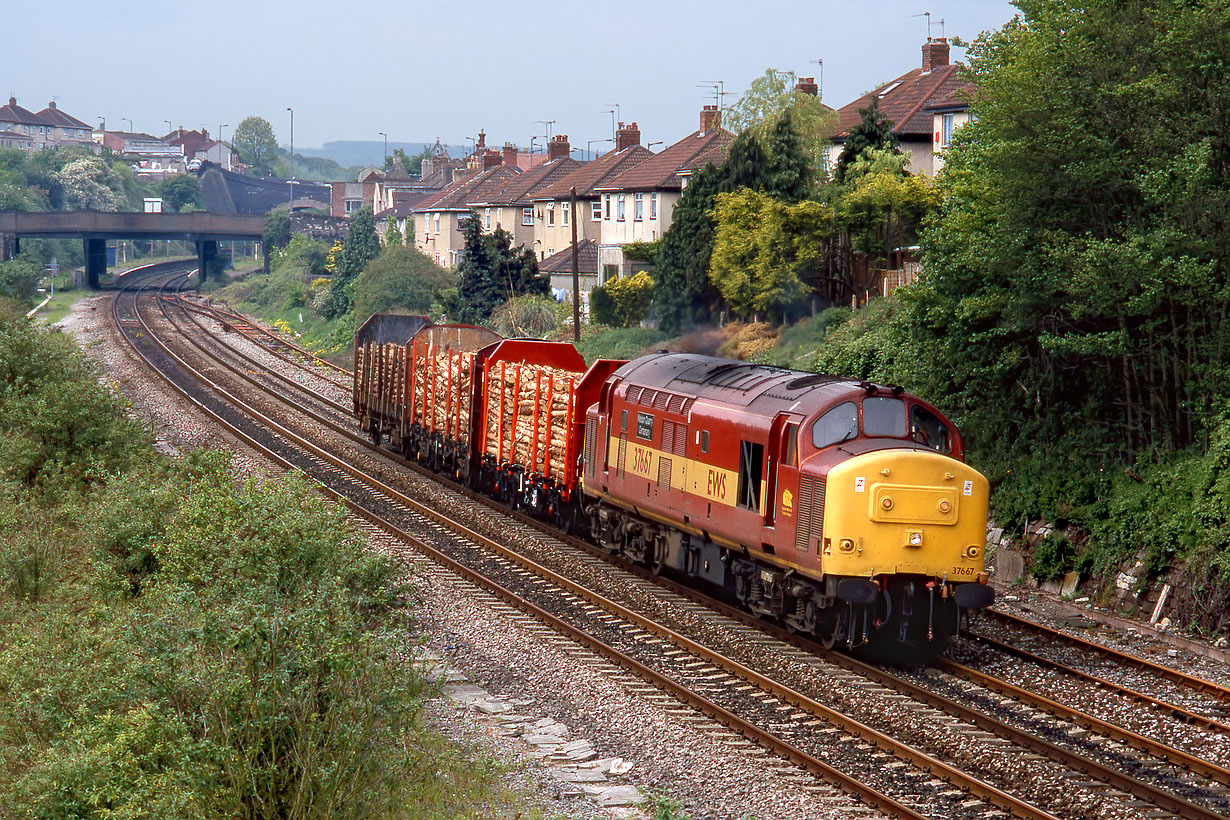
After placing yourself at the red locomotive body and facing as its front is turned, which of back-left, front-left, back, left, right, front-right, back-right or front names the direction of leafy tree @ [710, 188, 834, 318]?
back-left

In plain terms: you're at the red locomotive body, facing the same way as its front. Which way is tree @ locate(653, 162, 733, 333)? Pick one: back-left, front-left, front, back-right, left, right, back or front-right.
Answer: back-left

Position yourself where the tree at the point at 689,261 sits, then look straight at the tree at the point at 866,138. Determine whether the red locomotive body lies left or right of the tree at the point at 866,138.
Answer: right

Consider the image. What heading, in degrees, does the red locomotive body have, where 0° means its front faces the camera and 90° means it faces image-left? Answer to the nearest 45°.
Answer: approximately 315°

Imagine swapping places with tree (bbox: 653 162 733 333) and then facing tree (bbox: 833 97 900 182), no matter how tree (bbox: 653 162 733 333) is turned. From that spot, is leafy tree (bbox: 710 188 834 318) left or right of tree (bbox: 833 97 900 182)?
right

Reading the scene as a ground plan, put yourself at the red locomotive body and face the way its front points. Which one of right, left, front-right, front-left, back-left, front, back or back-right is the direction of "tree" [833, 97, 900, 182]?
back-left
